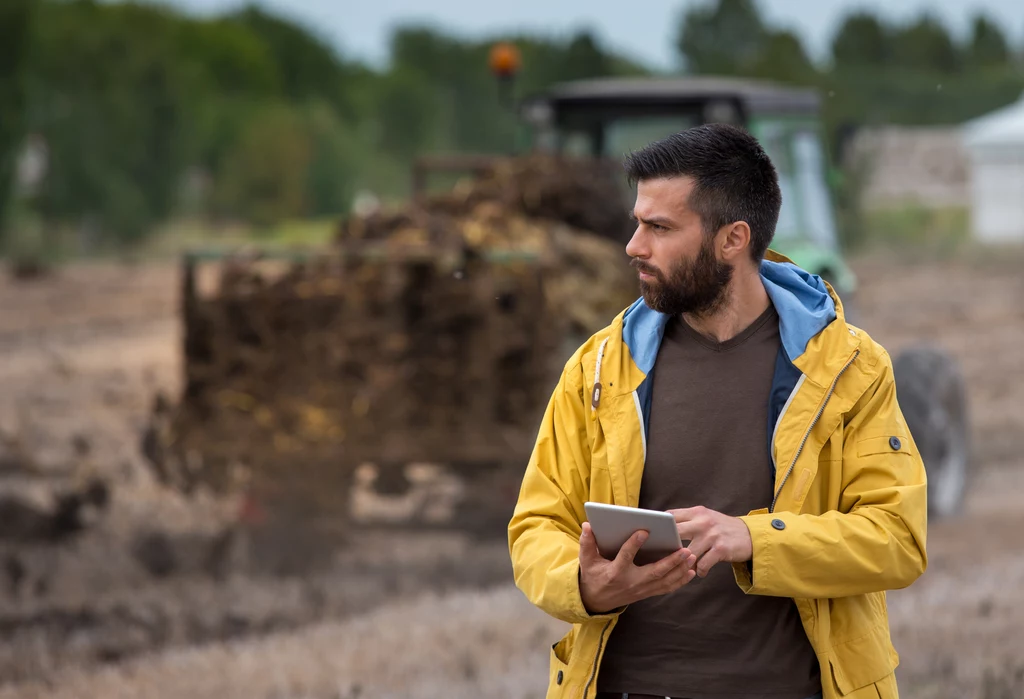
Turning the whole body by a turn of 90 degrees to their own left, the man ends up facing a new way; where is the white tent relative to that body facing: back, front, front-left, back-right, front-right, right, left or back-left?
left

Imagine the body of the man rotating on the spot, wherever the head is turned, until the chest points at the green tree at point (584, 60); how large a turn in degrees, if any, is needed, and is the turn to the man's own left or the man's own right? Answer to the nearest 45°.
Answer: approximately 180°
